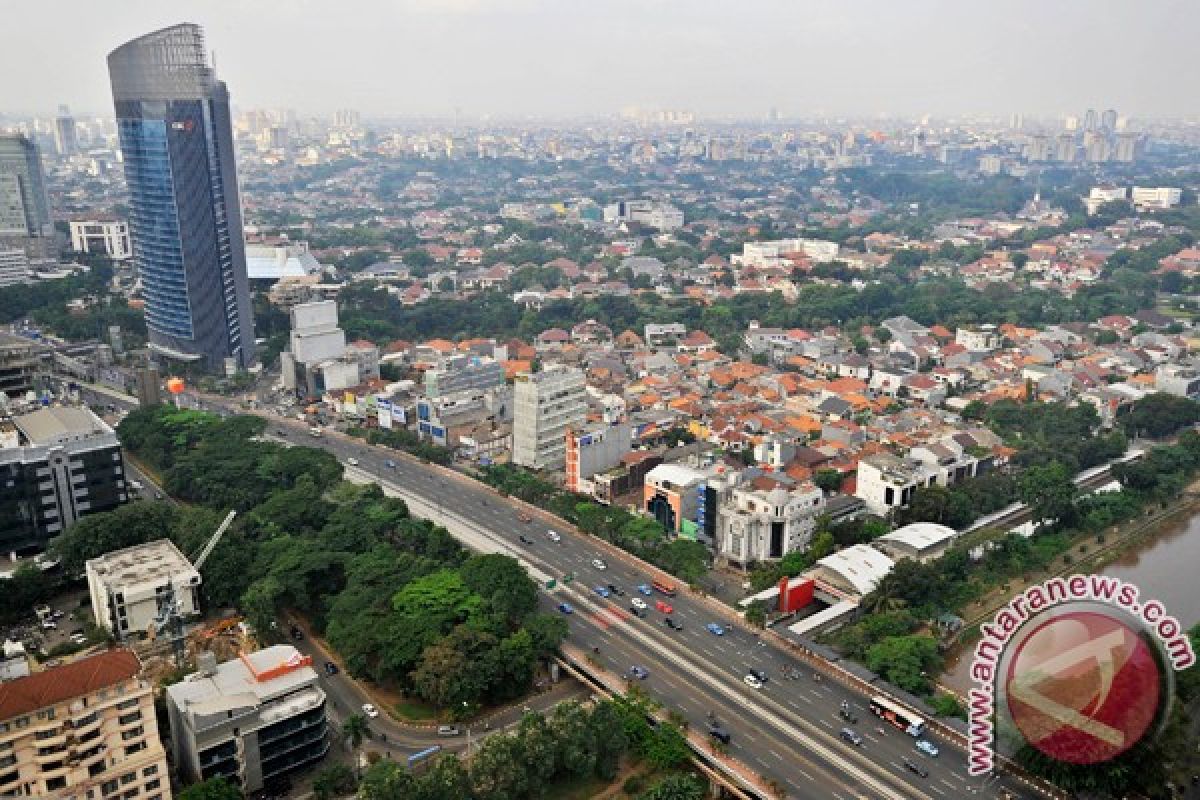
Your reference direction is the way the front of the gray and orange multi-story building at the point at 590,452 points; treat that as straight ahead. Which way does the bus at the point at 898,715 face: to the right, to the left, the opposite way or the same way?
to the left

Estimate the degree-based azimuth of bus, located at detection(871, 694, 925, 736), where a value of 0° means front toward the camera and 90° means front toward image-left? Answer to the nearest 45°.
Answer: approximately 315°

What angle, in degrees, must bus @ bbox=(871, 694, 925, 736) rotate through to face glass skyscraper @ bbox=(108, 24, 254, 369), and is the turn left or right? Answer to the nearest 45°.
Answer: approximately 180°

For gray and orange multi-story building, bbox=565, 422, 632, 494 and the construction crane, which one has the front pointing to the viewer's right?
the construction crane

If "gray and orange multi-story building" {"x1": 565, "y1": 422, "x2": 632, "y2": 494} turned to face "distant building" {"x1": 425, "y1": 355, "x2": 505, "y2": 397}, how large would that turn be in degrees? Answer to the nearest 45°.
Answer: approximately 90° to its right

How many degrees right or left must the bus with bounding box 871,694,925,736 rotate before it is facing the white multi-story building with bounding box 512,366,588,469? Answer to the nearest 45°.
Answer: approximately 180°

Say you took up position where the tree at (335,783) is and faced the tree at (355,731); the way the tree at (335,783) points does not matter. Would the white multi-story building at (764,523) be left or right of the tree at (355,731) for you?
right

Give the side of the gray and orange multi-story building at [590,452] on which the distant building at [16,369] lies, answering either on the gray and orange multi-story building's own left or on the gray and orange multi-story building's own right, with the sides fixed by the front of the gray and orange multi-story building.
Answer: on the gray and orange multi-story building's own right

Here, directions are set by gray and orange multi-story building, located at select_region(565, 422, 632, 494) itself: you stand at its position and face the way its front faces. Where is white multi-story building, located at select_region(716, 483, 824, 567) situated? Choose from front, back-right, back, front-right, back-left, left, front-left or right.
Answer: left

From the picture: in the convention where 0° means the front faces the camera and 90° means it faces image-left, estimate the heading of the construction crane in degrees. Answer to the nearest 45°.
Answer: approximately 270°

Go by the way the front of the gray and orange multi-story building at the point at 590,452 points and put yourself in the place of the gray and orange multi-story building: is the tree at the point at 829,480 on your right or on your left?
on your left

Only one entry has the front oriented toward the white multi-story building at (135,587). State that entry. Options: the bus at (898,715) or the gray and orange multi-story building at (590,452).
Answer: the gray and orange multi-story building at (590,452)

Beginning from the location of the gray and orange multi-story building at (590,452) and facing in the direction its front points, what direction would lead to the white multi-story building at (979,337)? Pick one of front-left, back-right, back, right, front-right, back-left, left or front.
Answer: back

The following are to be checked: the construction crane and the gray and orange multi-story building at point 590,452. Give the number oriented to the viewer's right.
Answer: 1
